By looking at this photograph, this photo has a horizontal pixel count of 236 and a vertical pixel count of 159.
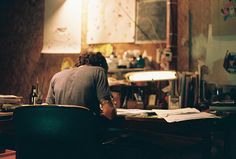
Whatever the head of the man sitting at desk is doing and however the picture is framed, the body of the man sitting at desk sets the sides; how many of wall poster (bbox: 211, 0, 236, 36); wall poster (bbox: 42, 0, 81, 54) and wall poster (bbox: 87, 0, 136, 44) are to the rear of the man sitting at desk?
0

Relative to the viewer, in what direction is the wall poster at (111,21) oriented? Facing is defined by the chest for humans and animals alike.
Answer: toward the camera

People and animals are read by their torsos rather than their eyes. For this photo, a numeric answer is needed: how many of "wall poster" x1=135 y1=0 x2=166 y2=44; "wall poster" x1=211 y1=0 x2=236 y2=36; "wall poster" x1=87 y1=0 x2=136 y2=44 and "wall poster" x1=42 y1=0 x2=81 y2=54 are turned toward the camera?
4

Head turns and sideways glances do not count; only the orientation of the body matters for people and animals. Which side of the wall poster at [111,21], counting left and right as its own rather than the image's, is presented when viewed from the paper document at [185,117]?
front

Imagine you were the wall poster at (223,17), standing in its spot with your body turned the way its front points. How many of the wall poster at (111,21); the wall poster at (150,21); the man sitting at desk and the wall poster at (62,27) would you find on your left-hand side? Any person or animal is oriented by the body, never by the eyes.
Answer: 0

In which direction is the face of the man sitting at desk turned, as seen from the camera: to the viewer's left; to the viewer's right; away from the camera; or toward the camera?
away from the camera

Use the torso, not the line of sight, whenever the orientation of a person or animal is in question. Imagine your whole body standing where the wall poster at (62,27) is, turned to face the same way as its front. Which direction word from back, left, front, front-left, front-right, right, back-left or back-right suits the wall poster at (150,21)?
front-left

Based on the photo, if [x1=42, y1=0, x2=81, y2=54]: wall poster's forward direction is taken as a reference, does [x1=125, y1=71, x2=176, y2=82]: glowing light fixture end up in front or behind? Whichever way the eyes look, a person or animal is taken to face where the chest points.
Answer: in front

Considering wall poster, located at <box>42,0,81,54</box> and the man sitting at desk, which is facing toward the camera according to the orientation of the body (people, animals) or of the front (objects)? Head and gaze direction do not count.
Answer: the wall poster

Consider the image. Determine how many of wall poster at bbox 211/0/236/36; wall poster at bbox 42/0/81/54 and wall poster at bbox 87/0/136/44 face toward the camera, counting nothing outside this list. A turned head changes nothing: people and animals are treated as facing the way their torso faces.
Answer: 3

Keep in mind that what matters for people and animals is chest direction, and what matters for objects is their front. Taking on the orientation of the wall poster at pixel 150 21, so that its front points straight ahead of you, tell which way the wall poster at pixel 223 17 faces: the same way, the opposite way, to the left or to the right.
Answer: the same way

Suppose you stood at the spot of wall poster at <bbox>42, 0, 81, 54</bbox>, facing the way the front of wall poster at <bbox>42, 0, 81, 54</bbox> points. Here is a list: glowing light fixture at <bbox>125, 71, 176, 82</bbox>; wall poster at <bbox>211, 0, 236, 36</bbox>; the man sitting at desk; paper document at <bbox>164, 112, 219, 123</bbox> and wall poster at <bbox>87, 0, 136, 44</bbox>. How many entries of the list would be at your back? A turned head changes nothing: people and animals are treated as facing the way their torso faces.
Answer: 0

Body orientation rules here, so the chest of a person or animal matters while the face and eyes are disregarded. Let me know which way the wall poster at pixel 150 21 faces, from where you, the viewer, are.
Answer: facing the viewer

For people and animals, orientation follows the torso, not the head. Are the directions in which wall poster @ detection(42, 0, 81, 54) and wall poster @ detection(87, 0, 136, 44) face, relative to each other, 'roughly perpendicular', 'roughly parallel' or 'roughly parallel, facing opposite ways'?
roughly parallel

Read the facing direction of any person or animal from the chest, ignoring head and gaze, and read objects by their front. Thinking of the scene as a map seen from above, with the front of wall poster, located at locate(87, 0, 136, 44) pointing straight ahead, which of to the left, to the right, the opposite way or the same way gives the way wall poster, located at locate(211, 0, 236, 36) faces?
the same way
